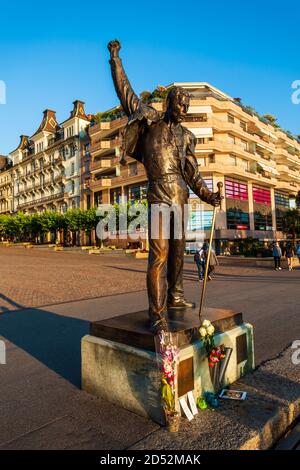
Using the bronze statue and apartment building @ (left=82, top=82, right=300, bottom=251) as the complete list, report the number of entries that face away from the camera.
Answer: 0

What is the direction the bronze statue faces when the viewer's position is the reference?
facing the viewer and to the right of the viewer

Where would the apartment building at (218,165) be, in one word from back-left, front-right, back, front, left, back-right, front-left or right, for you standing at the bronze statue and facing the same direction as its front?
back-left
